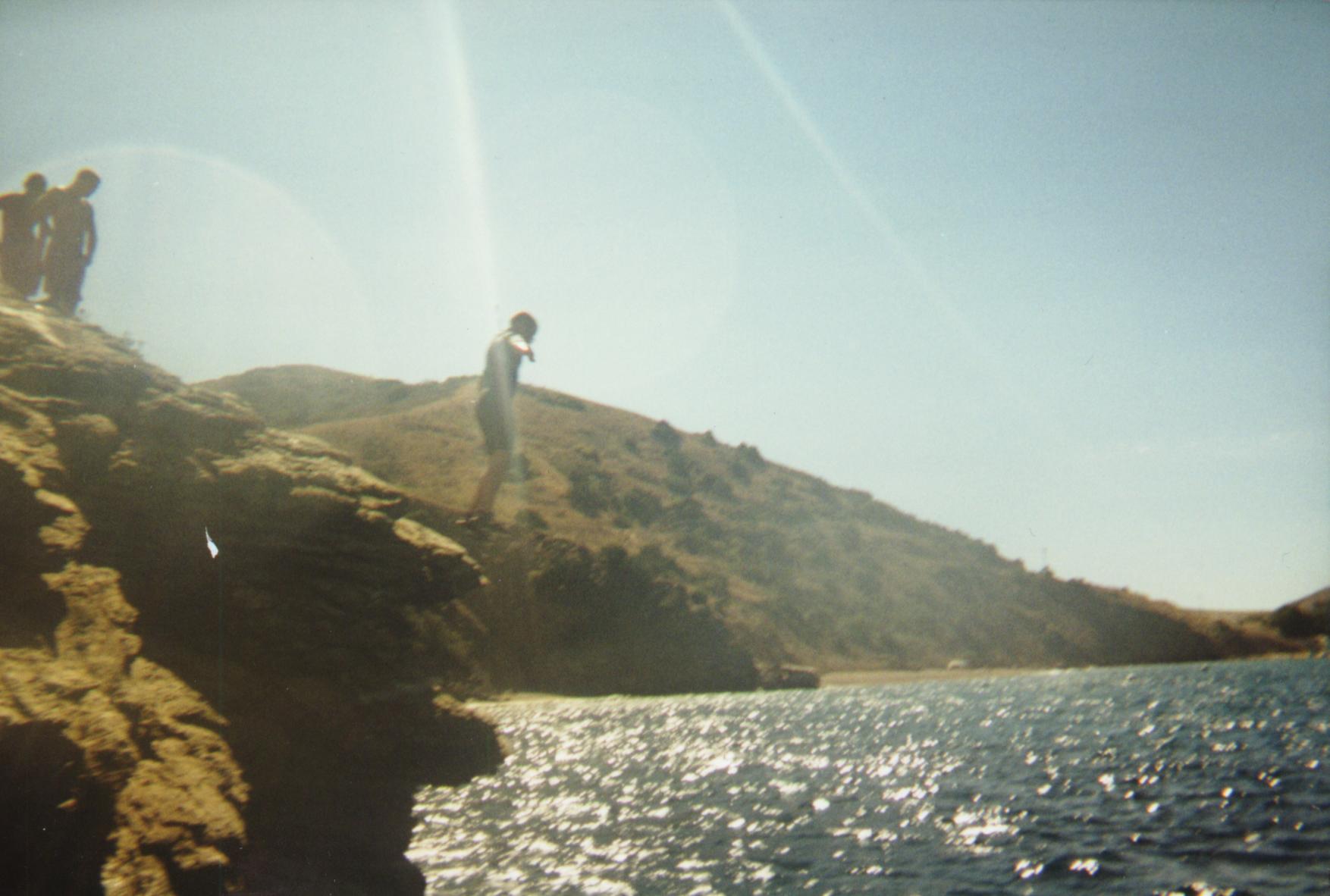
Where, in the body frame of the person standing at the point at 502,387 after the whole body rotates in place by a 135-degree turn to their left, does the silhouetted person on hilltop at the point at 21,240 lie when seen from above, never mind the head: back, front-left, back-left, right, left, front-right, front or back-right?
front-left

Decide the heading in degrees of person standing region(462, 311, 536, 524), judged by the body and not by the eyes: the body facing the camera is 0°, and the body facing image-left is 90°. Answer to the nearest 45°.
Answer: approximately 270°

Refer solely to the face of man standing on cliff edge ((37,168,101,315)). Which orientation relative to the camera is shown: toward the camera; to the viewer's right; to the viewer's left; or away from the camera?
to the viewer's right

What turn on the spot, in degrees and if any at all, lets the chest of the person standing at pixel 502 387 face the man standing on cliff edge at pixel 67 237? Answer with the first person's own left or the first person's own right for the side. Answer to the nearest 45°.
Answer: approximately 180°
